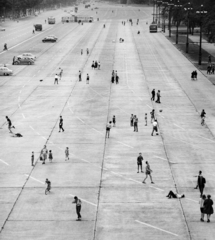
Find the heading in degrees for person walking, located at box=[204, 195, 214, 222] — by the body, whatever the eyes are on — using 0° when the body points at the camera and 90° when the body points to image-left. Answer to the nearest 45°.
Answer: approximately 180°

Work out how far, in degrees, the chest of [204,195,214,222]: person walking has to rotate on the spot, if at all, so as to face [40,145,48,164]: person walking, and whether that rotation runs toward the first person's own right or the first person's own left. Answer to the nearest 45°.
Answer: approximately 45° to the first person's own left
